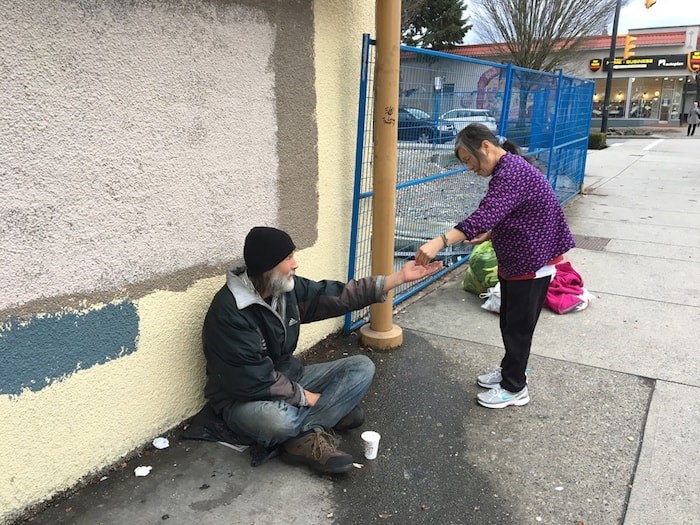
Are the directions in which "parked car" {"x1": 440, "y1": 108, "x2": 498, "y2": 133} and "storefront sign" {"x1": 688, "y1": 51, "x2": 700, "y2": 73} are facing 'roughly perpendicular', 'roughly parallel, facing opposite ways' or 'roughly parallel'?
roughly perpendicular

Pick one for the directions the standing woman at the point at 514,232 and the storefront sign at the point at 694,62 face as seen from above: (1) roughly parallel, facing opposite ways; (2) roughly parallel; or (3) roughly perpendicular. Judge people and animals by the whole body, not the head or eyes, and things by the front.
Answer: roughly perpendicular

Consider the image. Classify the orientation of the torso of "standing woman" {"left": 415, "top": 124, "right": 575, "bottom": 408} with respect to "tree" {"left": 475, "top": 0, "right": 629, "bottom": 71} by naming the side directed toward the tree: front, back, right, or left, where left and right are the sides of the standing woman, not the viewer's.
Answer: right

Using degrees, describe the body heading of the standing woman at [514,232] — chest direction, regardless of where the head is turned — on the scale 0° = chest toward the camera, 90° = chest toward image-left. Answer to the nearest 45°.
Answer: approximately 90°

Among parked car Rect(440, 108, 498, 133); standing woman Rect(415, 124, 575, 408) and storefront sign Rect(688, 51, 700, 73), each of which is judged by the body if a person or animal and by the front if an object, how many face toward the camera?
1

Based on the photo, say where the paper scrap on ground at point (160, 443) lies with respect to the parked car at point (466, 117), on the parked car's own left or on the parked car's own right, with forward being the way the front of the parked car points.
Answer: on the parked car's own left

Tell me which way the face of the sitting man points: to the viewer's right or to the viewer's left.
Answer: to the viewer's right

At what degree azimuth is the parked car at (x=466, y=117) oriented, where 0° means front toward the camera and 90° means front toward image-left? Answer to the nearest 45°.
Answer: approximately 90°

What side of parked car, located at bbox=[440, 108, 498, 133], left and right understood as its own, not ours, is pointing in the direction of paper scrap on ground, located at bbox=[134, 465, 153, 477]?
left

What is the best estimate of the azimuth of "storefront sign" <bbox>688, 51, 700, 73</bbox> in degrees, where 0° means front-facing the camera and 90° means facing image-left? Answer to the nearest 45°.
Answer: approximately 0°

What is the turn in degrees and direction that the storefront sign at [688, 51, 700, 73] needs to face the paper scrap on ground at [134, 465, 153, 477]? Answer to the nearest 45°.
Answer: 0° — it already faces it

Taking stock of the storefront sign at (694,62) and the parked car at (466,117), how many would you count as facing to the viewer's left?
1
